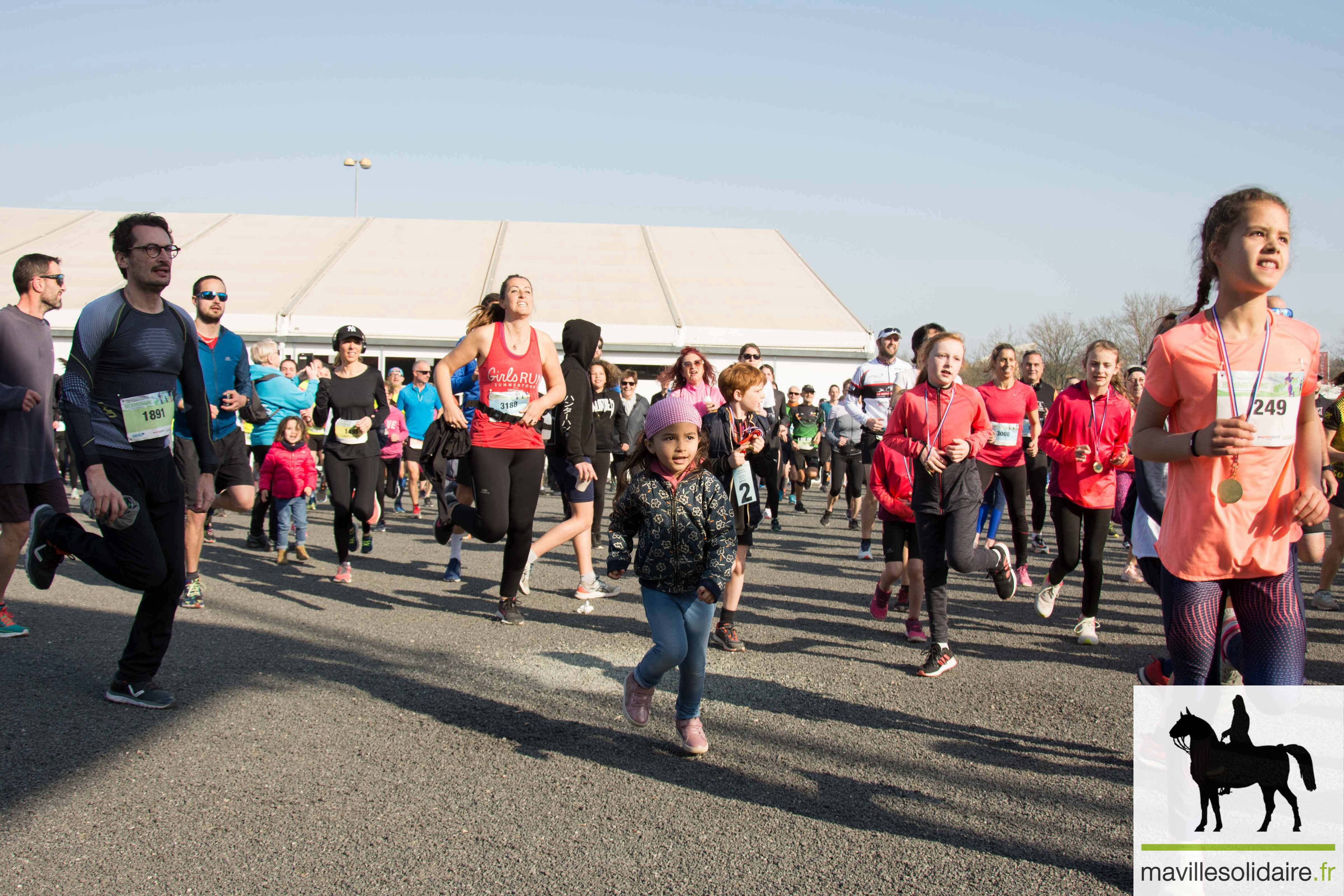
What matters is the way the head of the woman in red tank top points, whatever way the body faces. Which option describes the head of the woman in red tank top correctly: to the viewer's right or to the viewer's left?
to the viewer's right

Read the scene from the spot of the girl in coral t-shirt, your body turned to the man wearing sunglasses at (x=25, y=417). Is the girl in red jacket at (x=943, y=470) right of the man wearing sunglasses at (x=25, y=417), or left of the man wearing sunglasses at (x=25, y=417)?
right

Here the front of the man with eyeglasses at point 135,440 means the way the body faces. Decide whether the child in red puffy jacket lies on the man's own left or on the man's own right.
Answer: on the man's own left

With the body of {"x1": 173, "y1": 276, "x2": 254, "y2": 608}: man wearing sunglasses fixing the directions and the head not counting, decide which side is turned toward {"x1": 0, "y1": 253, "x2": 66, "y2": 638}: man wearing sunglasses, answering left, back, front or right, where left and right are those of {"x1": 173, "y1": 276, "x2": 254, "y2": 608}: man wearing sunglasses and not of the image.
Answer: right

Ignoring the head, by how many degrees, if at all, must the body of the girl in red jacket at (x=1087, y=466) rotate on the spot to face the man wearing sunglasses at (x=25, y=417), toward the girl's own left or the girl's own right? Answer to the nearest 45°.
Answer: approximately 45° to the girl's own right

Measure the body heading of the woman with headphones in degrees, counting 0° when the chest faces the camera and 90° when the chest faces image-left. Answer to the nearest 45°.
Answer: approximately 0°

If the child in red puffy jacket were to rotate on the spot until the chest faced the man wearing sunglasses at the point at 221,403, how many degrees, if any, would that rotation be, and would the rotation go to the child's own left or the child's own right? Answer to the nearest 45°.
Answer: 0° — they already face them

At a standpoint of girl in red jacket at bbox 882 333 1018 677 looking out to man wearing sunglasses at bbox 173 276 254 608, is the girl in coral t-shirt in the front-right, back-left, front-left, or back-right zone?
back-left

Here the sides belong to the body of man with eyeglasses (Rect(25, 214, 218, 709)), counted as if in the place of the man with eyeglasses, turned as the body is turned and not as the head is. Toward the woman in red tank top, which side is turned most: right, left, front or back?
left

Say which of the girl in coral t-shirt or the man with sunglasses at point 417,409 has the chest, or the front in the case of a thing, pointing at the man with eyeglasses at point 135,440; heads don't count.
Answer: the man with sunglasses at point 417,409

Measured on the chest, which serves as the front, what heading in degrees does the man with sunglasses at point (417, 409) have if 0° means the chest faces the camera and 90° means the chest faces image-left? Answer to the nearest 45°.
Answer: approximately 0°
